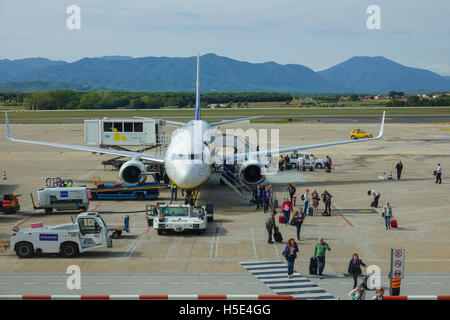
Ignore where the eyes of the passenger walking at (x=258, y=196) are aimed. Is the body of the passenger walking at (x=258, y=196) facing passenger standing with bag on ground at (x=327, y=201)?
no

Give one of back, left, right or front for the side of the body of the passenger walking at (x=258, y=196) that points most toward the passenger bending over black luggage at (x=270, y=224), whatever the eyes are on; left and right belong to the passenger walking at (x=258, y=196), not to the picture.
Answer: front

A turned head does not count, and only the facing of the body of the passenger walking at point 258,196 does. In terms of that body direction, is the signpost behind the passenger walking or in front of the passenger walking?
in front

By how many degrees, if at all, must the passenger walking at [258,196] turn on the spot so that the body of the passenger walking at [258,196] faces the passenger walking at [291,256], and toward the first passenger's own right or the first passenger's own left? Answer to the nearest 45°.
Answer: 0° — they already face them

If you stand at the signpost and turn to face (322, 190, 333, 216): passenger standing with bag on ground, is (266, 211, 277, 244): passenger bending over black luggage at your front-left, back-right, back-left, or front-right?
front-left

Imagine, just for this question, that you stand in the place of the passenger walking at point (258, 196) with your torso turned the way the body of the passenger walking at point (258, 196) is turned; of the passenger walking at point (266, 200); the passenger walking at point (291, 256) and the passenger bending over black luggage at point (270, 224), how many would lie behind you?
0

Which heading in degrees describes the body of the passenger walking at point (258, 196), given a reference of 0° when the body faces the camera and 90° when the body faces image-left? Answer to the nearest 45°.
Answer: approximately 0°

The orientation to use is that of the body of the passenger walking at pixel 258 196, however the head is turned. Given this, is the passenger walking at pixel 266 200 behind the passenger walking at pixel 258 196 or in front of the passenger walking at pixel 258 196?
in front
